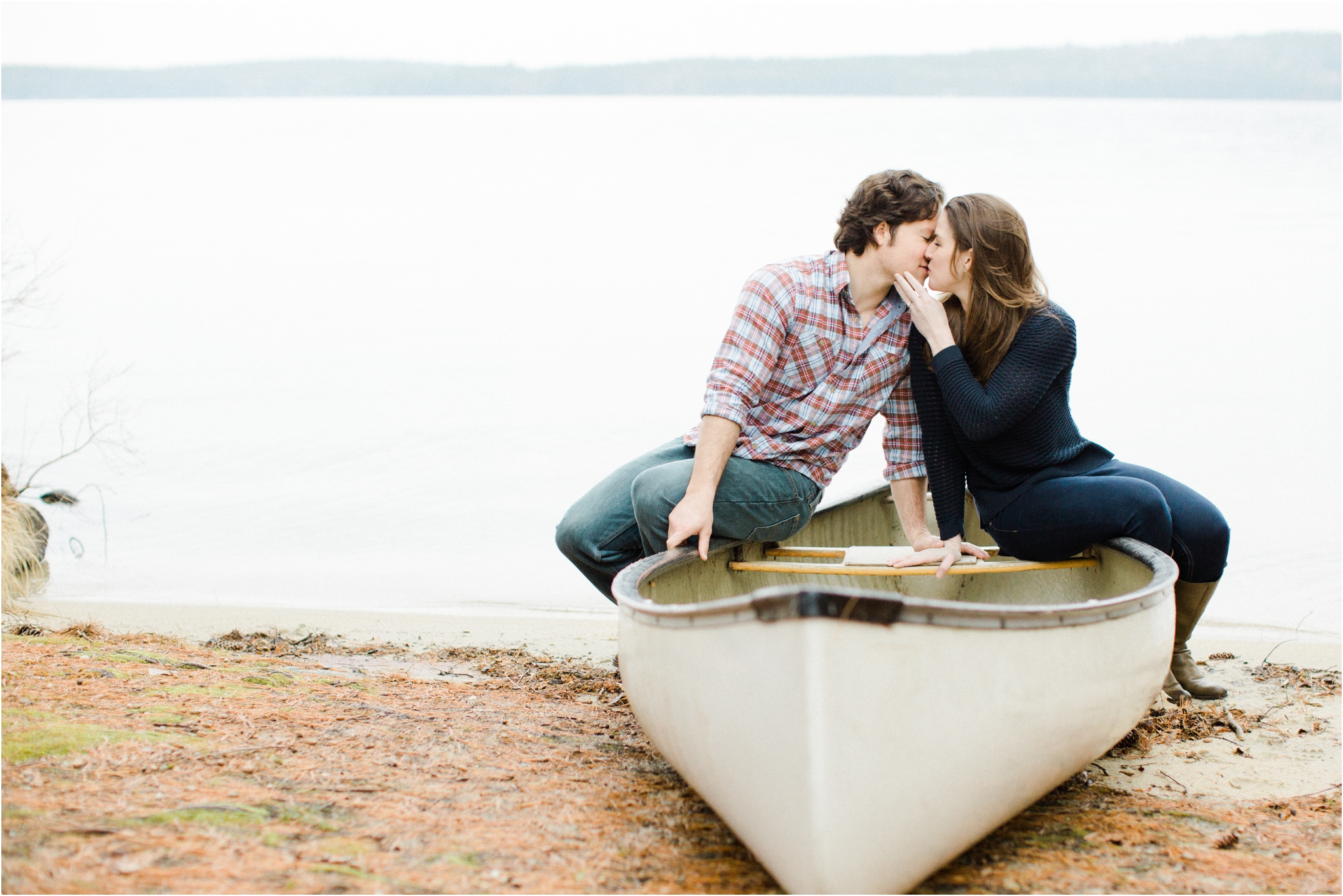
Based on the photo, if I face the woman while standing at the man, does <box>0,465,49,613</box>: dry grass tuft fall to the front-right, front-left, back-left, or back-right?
back-left

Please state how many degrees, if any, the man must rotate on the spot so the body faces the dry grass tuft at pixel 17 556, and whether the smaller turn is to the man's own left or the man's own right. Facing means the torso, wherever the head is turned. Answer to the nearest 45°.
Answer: approximately 135° to the man's own right

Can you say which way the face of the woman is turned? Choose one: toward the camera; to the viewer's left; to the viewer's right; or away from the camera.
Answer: to the viewer's left

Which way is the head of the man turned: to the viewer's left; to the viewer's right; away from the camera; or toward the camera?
to the viewer's right
